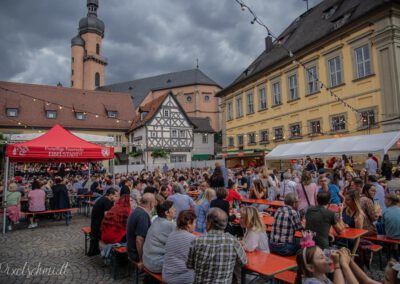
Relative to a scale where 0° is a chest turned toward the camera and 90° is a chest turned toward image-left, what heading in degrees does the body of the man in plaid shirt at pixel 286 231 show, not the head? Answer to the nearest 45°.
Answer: approximately 225°

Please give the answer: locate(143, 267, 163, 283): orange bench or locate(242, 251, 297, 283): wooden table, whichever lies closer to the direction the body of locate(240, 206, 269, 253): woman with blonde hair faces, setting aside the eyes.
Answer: the orange bench

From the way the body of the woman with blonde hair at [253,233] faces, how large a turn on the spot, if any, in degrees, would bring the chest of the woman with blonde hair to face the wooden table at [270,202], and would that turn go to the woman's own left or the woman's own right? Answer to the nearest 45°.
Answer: approximately 90° to the woman's own right

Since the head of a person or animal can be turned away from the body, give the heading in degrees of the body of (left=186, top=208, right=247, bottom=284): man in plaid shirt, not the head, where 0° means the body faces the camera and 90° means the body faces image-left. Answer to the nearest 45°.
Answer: approximately 180°

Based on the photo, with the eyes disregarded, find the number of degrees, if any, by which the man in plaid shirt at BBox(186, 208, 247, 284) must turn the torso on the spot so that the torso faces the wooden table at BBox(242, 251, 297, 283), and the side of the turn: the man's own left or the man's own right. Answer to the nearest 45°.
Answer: approximately 45° to the man's own right
